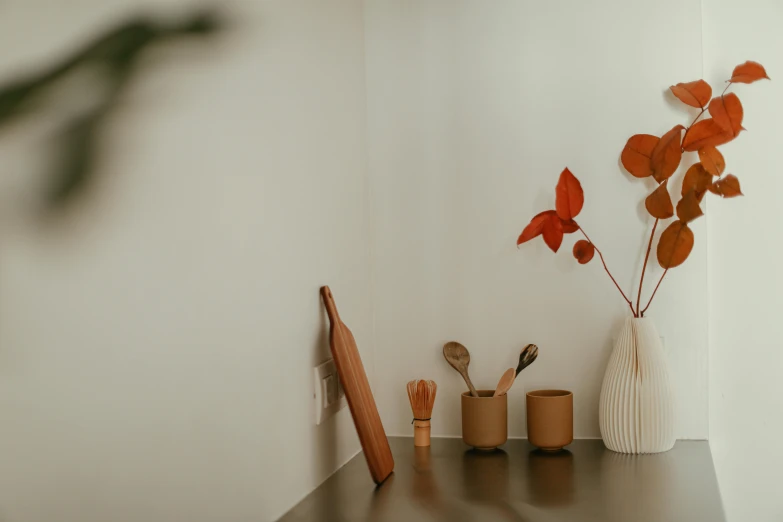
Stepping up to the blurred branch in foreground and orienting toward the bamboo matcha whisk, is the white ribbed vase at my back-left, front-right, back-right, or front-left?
front-right

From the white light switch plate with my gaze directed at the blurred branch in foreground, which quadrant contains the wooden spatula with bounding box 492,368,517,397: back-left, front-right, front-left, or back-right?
back-left

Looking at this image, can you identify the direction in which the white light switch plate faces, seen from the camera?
facing the viewer and to the right of the viewer

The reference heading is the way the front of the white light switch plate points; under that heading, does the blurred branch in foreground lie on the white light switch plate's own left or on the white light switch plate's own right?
on the white light switch plate's own right
